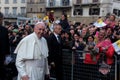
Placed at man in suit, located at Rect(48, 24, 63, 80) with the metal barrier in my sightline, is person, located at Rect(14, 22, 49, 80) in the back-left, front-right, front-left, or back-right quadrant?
back-right

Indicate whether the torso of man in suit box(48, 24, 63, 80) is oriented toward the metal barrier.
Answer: no

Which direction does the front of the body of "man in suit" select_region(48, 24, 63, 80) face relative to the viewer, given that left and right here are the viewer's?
facing the viewer and to the right of the viewer

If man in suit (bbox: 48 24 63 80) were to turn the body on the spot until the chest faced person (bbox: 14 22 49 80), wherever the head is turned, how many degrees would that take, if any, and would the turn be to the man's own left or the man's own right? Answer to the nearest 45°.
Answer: approximately 45° to the man's own right

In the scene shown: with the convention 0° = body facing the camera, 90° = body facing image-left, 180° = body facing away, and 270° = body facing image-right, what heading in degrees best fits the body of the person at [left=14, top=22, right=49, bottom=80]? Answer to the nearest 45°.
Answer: approximately 315°

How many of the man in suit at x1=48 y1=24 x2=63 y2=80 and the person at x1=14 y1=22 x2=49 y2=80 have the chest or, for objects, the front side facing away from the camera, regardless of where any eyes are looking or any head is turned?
0

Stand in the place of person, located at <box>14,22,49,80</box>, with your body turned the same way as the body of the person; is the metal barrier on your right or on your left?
on your left

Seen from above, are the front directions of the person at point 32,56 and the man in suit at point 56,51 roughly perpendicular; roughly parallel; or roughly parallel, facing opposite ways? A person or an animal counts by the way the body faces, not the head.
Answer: roughly parallel
